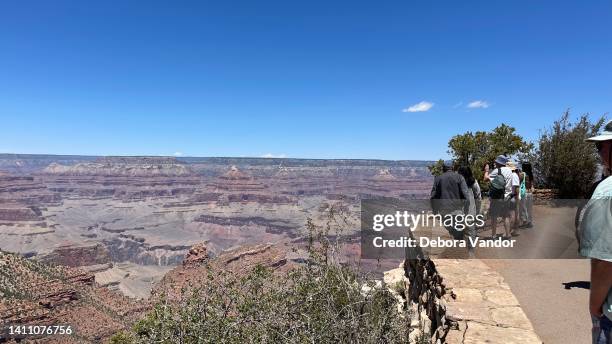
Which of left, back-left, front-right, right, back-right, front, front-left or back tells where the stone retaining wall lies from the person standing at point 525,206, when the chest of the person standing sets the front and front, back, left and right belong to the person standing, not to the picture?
back

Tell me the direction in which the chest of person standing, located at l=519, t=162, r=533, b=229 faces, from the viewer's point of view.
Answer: away from the camera

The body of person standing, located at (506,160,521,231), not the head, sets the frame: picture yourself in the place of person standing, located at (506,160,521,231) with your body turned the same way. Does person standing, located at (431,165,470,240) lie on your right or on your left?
on your left

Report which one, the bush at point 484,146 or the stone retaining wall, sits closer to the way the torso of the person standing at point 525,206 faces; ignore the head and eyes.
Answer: the bush

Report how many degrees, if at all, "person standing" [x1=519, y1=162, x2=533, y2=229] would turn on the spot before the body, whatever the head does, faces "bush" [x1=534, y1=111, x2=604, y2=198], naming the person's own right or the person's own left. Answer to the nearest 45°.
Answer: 0° — they already face it

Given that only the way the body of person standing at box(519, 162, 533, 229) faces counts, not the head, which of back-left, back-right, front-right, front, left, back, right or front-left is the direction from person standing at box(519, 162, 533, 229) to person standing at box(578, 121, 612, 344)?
back

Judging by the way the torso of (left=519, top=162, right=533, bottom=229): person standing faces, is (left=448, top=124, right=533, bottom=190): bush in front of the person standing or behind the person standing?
in front

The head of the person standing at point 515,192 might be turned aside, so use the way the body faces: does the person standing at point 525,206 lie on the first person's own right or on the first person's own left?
on the first person's own right
